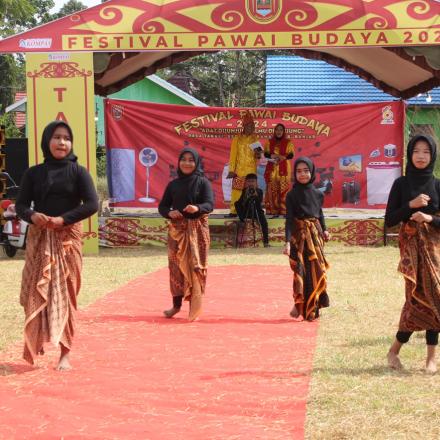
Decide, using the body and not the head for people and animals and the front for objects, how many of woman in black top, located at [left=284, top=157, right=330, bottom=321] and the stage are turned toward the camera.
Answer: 2

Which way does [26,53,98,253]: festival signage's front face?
toward the camera

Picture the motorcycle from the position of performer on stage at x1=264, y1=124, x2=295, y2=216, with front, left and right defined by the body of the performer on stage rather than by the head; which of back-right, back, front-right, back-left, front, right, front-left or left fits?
front-right

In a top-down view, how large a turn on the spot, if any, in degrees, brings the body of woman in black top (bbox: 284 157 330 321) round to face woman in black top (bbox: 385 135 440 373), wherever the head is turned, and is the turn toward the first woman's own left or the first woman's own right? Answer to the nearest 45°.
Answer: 0° — they already face them

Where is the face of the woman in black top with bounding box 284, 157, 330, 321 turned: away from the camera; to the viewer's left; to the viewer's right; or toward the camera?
toward the camera

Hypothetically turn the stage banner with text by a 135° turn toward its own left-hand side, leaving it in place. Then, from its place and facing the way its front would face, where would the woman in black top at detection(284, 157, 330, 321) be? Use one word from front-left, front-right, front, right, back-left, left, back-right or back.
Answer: back-right

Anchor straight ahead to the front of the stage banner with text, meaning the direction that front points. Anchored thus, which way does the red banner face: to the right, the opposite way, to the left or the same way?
the same way

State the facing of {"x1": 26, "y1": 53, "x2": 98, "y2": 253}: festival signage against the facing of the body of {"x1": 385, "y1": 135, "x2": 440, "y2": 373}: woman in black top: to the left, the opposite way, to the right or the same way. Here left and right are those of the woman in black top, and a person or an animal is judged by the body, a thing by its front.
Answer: the same way

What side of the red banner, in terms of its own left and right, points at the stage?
front

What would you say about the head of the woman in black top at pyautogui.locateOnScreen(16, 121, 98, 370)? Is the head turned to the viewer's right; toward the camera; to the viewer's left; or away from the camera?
toward the camera

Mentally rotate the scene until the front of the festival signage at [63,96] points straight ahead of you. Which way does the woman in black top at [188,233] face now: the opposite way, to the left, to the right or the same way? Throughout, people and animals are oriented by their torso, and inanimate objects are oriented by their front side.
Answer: the same way

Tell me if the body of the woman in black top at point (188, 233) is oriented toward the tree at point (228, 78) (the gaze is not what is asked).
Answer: no

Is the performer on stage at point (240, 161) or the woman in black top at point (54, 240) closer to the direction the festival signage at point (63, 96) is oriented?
the woman in black top

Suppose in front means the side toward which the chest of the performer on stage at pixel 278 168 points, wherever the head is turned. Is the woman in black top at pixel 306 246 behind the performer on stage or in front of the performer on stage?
in front

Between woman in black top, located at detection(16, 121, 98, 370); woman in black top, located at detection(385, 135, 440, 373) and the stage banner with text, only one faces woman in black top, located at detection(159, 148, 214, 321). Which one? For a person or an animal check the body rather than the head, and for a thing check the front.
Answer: the stage banner with text

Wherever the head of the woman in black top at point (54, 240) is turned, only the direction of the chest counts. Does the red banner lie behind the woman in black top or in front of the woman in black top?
behind

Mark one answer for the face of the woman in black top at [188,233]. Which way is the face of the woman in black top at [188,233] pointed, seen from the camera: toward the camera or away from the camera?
toward the camera

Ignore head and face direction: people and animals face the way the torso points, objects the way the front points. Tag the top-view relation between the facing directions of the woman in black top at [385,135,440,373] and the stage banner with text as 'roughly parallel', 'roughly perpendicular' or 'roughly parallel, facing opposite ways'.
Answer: roughly parallel

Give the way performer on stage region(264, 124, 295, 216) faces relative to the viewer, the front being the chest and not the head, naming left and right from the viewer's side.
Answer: facing the viewer

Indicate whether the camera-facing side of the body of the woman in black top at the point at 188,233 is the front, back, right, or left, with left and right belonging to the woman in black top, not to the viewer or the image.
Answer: front
